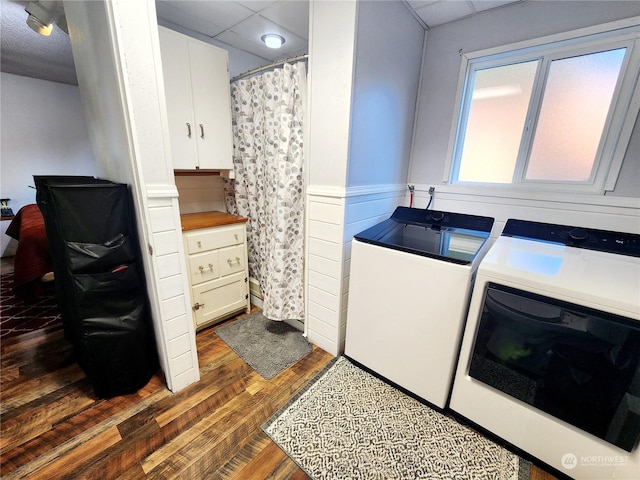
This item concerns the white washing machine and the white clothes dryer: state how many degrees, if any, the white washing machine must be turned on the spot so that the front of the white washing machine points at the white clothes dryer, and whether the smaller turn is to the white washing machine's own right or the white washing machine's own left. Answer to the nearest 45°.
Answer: approximately 135° to the white washing machine's own left

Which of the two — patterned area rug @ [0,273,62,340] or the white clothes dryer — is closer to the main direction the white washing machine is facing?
the patterned area rug

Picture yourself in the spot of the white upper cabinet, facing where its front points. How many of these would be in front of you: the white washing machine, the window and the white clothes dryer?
3

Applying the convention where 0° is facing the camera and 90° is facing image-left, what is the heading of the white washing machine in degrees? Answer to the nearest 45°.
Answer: approximately 45°

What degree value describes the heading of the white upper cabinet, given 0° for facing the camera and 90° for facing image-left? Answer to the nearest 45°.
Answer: approximately 315°

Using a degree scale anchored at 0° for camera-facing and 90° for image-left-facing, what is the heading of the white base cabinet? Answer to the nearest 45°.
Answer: approximately 315°
